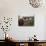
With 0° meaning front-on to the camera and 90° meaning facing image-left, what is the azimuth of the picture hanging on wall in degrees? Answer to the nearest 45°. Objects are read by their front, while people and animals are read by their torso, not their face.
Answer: approximately 0°
